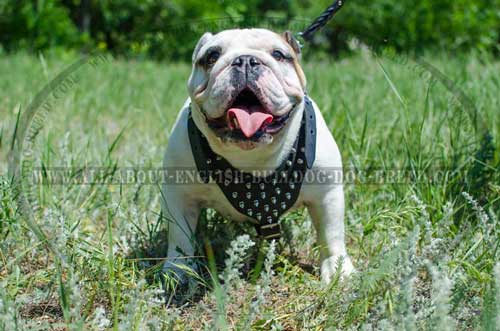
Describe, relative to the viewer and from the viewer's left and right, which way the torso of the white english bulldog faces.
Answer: facing the viewer
